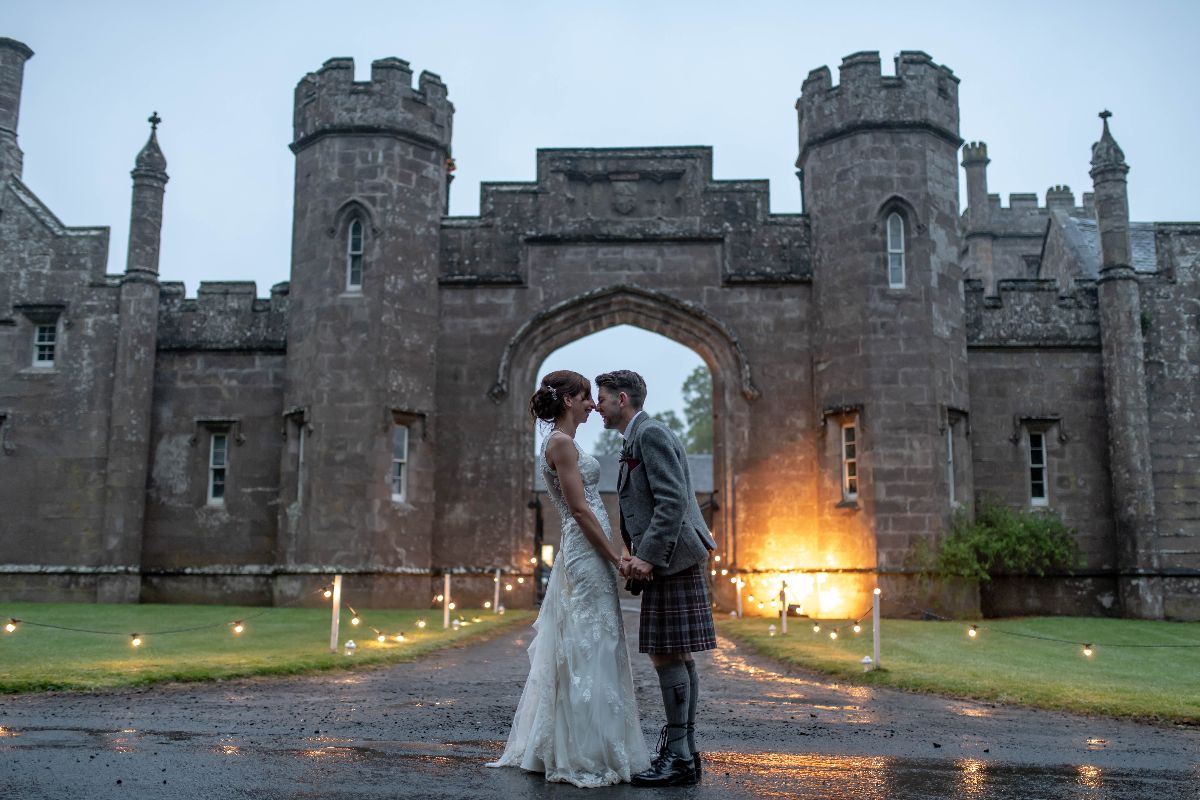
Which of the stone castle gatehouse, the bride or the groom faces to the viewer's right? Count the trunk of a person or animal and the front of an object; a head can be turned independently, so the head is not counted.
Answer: the bride

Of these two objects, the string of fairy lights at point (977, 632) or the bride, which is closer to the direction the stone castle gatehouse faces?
the bride

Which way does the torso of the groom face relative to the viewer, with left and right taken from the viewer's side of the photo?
facing to the left of the viewer

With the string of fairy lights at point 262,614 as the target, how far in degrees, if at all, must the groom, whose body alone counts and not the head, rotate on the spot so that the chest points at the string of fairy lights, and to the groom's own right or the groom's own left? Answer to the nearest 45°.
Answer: approximately 45° to the groom's own right

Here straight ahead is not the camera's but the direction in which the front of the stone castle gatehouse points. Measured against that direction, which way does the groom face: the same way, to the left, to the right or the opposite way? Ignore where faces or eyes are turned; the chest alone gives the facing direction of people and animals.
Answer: to the right

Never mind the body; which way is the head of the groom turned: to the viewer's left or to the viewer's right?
to the viewer's left

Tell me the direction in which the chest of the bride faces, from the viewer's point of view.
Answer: to the viewer's right

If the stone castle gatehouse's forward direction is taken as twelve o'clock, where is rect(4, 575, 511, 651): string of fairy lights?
The string of fairy lights is roughly at 1 o'clock from the stone castle gatehouse.

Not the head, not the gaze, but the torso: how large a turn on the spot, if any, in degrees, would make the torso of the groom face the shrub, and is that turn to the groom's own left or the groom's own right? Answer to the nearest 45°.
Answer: approximately 135° to the groom's own right

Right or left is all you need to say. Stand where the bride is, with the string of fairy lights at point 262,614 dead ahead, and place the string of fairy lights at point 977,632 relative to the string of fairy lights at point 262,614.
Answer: right

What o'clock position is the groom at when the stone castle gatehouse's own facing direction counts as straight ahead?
The groom is roughly at 12 o'clock from the stone castle gatehouse.
